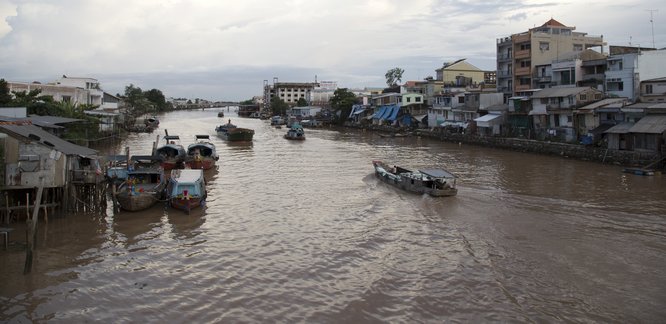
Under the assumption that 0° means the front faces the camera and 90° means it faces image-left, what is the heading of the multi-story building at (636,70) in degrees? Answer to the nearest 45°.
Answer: approximately 45°

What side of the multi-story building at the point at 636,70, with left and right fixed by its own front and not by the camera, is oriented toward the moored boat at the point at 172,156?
front

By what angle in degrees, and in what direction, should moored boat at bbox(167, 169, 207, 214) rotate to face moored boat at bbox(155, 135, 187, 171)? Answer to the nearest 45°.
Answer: approximately 180°

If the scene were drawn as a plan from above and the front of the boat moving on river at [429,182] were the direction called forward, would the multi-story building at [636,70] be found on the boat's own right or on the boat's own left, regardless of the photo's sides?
on the boat's own right

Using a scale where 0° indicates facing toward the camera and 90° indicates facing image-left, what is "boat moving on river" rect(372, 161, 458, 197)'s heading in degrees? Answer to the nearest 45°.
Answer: approximately 135°

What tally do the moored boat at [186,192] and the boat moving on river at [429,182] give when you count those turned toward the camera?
1

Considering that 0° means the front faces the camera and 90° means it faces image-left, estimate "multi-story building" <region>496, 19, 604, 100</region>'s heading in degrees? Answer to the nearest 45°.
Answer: approximately 45°

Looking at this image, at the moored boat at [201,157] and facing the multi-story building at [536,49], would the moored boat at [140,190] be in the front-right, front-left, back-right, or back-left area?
back-right

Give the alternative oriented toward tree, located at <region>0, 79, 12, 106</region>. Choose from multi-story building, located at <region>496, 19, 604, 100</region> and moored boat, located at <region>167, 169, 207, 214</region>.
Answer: the multi-story building
